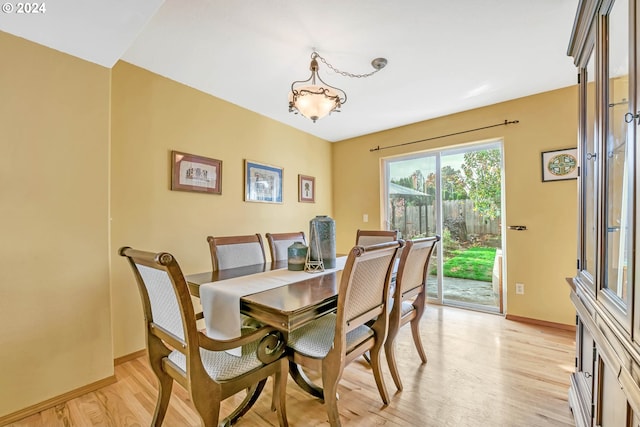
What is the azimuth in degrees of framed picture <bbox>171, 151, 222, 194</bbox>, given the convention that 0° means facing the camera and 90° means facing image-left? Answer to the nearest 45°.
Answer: approximately 315°

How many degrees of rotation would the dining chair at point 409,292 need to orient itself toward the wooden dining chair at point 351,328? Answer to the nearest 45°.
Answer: approximately 90° to its left

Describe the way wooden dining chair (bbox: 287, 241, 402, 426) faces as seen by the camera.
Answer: facing away from the viewer and to the left of the viewer

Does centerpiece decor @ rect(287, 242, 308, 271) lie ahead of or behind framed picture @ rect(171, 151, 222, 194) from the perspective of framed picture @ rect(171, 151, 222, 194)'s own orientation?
ahead

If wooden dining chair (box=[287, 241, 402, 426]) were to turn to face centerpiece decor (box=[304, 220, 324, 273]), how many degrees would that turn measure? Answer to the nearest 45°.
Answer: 0° — it already faces it

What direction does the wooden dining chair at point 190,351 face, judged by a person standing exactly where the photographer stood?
facing away from the viewer and to the right of the viewer

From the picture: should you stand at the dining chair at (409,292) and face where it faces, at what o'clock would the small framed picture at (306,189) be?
The small framed picture is roughly at 12 o'clock from the dining chair.

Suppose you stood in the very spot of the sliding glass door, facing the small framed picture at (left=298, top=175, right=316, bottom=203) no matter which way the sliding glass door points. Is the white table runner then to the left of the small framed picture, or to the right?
left

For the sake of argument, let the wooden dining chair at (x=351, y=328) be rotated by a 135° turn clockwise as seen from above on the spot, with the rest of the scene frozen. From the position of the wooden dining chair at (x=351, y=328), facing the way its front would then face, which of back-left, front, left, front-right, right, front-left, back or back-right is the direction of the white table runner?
back

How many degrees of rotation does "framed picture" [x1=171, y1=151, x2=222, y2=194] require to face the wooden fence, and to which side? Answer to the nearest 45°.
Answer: approximately 45° to its left

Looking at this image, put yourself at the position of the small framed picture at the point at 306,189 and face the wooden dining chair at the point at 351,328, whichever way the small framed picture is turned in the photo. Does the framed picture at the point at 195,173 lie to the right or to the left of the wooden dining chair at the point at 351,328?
right

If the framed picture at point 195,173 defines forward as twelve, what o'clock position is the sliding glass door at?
The sliding glass door is roughly at 11 o'clock from the framed picture.

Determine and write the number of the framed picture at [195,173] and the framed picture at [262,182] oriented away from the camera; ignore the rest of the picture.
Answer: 0

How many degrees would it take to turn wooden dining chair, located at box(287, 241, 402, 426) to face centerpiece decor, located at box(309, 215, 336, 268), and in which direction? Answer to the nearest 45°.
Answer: approximately 45° to its right

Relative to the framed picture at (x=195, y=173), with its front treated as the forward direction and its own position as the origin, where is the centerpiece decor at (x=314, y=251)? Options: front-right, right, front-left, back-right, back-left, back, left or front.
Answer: front

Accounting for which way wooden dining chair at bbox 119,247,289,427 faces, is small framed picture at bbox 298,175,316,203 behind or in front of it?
in front
